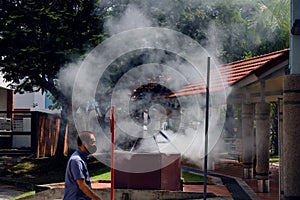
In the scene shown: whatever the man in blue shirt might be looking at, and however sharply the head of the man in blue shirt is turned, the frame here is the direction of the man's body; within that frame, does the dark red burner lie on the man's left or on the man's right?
on the man's left

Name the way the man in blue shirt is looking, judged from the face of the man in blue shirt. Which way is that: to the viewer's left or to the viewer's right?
to the viewer's right

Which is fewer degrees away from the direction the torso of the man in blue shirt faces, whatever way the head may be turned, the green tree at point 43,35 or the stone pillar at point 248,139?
the stone pillar

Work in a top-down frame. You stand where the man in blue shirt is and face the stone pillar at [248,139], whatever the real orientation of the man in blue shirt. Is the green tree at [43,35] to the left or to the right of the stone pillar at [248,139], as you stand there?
left

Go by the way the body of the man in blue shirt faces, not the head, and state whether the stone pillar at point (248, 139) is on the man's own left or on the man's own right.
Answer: on the man's own left

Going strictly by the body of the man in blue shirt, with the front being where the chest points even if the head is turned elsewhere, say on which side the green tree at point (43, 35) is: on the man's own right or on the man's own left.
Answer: on the man's own left

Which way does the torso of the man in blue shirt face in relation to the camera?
to the viewer's right

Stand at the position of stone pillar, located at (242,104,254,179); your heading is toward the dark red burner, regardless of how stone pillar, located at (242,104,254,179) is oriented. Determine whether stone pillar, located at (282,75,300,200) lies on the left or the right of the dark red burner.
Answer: left

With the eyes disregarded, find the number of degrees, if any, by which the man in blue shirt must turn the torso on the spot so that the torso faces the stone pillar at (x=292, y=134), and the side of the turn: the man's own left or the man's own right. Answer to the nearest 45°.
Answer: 0° — they already face it
